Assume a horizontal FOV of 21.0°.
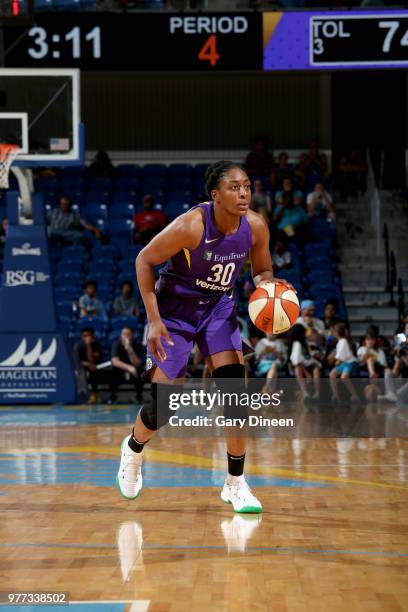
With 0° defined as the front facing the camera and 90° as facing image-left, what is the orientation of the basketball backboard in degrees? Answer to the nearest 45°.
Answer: approximately 0°

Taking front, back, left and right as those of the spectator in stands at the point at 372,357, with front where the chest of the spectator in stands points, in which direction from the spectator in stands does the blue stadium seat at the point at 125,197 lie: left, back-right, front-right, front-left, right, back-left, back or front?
back-right

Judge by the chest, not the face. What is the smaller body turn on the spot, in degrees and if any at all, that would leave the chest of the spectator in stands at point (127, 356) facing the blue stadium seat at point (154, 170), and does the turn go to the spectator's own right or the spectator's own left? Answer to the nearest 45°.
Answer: approximately 180°

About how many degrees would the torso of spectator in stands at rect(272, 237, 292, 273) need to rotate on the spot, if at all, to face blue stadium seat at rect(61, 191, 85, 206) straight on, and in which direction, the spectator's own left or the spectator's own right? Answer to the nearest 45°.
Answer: approximately 135° to the spectator's own right

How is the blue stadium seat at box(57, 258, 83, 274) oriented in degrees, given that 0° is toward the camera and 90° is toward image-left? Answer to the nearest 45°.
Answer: approximately 0°

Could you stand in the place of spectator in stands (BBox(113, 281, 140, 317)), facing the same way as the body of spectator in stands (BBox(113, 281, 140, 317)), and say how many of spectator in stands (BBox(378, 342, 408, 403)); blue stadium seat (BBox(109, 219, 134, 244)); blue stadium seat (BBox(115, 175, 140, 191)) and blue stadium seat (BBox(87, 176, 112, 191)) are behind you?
3

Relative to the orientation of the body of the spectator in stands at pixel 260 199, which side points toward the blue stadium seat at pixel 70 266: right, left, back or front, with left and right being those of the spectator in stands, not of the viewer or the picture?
right

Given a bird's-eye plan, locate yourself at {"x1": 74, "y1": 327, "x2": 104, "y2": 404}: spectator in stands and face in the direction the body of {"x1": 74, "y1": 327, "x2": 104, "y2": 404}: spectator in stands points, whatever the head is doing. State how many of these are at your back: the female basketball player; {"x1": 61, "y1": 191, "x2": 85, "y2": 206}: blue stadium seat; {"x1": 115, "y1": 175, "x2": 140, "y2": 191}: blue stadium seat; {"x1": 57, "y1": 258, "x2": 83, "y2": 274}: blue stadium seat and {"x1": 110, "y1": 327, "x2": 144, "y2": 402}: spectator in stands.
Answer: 3

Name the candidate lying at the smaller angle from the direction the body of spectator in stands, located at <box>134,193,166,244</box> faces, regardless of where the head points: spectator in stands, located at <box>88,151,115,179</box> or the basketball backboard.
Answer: the basketball backboard

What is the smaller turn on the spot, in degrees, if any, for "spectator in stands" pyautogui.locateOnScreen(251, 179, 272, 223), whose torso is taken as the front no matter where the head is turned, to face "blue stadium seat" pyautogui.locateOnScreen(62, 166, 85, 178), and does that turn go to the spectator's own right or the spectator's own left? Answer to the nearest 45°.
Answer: approximately 135° to the spectator's own right

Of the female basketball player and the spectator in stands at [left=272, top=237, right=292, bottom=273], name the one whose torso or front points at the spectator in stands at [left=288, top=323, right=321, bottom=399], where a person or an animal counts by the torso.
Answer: the spectator in stands at [left=272, top=237, right=292, bottom=273]
